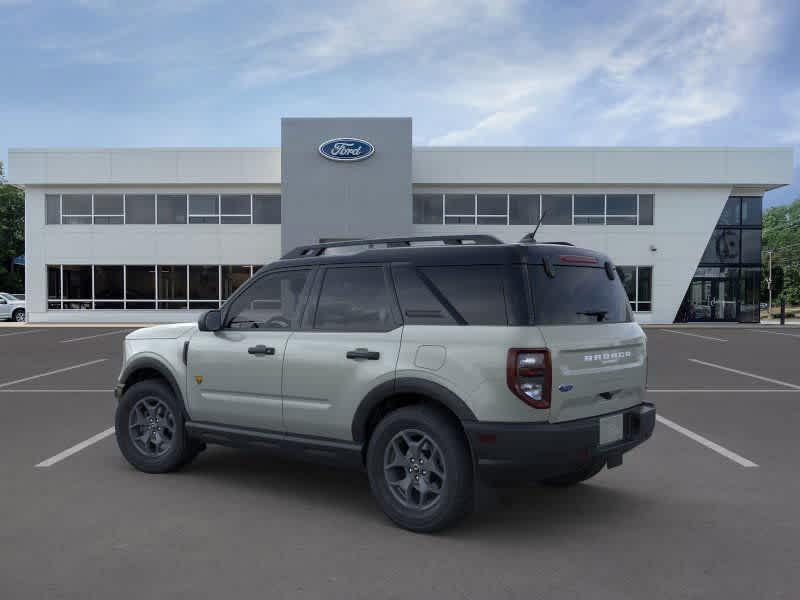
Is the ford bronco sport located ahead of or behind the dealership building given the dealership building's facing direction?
ahead

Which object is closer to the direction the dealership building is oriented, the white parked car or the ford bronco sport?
the ford bronco sport

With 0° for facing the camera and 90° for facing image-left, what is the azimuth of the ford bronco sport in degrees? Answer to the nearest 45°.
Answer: approximately 135°

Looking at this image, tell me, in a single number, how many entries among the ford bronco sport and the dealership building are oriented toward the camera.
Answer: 1

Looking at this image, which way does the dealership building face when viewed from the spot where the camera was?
facing the viewer

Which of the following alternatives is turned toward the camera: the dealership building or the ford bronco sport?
the dealership building

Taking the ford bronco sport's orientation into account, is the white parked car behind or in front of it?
in front

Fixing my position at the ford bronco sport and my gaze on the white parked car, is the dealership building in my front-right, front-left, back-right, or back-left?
front-right

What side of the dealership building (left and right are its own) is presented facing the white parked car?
right

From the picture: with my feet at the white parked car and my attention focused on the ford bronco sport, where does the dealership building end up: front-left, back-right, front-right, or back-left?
front-left

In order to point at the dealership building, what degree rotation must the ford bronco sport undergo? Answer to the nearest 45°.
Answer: approximately 45° to its right

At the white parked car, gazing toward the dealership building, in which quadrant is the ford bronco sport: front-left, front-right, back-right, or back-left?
front-right
